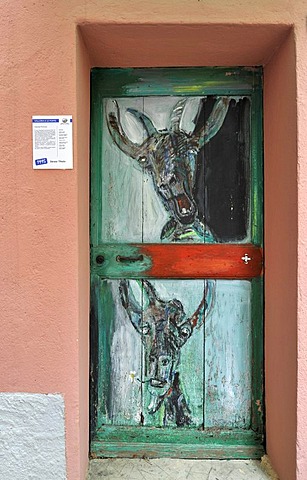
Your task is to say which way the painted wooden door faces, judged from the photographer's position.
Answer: facing the viewer

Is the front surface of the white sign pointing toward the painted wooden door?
no

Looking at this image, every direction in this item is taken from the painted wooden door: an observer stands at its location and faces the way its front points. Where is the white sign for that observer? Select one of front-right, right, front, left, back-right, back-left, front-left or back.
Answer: front-right

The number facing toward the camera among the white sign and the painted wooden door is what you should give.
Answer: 2

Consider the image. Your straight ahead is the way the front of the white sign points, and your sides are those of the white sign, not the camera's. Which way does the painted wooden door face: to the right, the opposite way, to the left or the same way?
the same way
